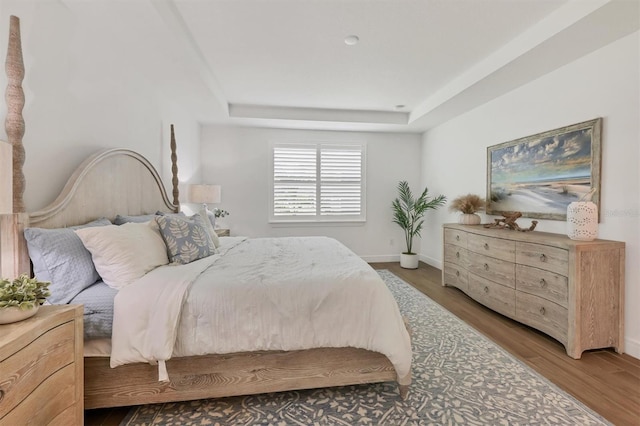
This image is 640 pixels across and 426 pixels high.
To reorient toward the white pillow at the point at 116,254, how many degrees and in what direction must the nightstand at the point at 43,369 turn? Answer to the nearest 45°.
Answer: approximately 90° to its left

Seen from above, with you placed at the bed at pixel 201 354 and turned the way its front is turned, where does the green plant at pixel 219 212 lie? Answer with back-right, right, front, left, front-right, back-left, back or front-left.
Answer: left

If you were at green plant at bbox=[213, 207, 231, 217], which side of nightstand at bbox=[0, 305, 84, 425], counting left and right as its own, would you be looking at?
left

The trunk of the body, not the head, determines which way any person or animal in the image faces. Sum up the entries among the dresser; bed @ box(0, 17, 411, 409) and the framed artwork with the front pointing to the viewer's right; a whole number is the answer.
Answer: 1

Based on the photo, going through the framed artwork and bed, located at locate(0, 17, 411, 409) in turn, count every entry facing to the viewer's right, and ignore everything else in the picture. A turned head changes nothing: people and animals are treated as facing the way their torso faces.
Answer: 1

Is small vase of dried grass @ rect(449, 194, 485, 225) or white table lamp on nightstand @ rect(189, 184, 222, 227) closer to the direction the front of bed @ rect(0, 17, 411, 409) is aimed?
the small vase of dried grass

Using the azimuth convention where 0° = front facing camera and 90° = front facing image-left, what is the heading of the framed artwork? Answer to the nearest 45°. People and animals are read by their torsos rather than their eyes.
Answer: approximately 45°

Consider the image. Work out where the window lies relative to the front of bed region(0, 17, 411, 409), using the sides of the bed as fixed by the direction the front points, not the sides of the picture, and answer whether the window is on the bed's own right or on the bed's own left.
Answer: on the bed's own left

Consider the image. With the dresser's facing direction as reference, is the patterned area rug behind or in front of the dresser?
in front

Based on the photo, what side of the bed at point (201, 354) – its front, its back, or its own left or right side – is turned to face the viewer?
right

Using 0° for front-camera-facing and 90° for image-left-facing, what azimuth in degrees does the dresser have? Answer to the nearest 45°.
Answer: approximately 45°

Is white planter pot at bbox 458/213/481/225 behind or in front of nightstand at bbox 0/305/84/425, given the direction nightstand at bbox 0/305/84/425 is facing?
in front

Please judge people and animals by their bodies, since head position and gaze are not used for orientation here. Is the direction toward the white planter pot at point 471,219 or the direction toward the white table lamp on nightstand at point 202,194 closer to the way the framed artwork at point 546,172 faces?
the white table lamp on nightstand

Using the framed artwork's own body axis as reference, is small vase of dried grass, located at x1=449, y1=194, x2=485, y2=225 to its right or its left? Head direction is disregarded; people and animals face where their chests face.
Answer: on its right

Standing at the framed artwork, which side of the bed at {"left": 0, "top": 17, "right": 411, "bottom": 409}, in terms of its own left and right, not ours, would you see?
front

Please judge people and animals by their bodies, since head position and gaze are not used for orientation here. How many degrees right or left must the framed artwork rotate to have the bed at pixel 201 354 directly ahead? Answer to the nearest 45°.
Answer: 0° — it already faces it
